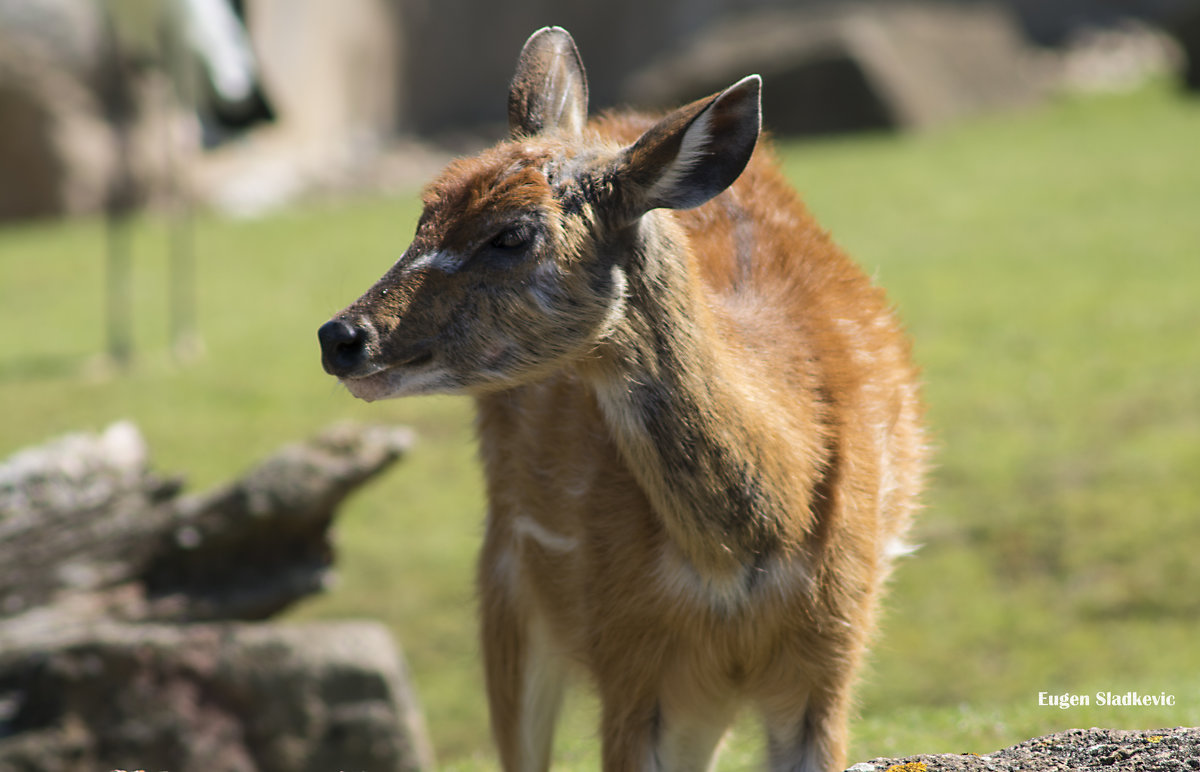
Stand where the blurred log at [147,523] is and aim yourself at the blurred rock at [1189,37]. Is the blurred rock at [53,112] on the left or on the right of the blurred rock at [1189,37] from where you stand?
left

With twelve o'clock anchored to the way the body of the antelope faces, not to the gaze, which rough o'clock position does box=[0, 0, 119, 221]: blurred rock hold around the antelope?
The blurred rock is roughly at 5 o'clock from the antelope.

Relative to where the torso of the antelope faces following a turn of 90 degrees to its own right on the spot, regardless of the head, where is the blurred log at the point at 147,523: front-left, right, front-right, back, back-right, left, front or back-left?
front-right

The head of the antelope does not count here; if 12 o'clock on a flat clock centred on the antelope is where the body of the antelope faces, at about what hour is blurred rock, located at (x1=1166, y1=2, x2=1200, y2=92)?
The blurred rock is roughly at 7 o'clock from the antelope.

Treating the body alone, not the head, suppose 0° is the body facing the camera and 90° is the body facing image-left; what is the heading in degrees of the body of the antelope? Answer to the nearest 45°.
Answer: approximately 0°

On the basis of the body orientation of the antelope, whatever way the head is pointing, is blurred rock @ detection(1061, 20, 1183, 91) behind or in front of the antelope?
behind
